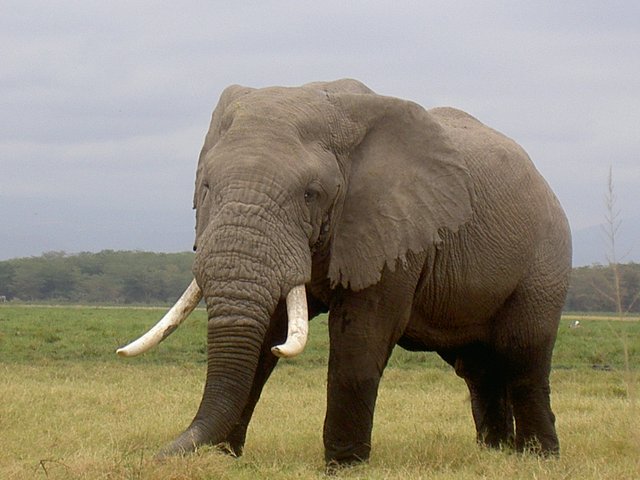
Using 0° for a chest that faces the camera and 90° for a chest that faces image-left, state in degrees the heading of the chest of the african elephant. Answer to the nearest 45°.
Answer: approximately 45°
